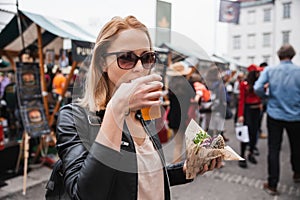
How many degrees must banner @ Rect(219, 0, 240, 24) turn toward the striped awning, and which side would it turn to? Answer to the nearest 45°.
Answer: approximately 45° to its right

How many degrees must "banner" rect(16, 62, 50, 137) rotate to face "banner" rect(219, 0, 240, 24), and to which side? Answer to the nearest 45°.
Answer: approximately 135° to its left

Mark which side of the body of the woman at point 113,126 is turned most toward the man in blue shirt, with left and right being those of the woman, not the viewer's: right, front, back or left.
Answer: left

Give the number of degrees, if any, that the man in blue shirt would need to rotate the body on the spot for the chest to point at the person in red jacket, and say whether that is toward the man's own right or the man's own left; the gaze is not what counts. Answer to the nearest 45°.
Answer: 0° — they already face them
